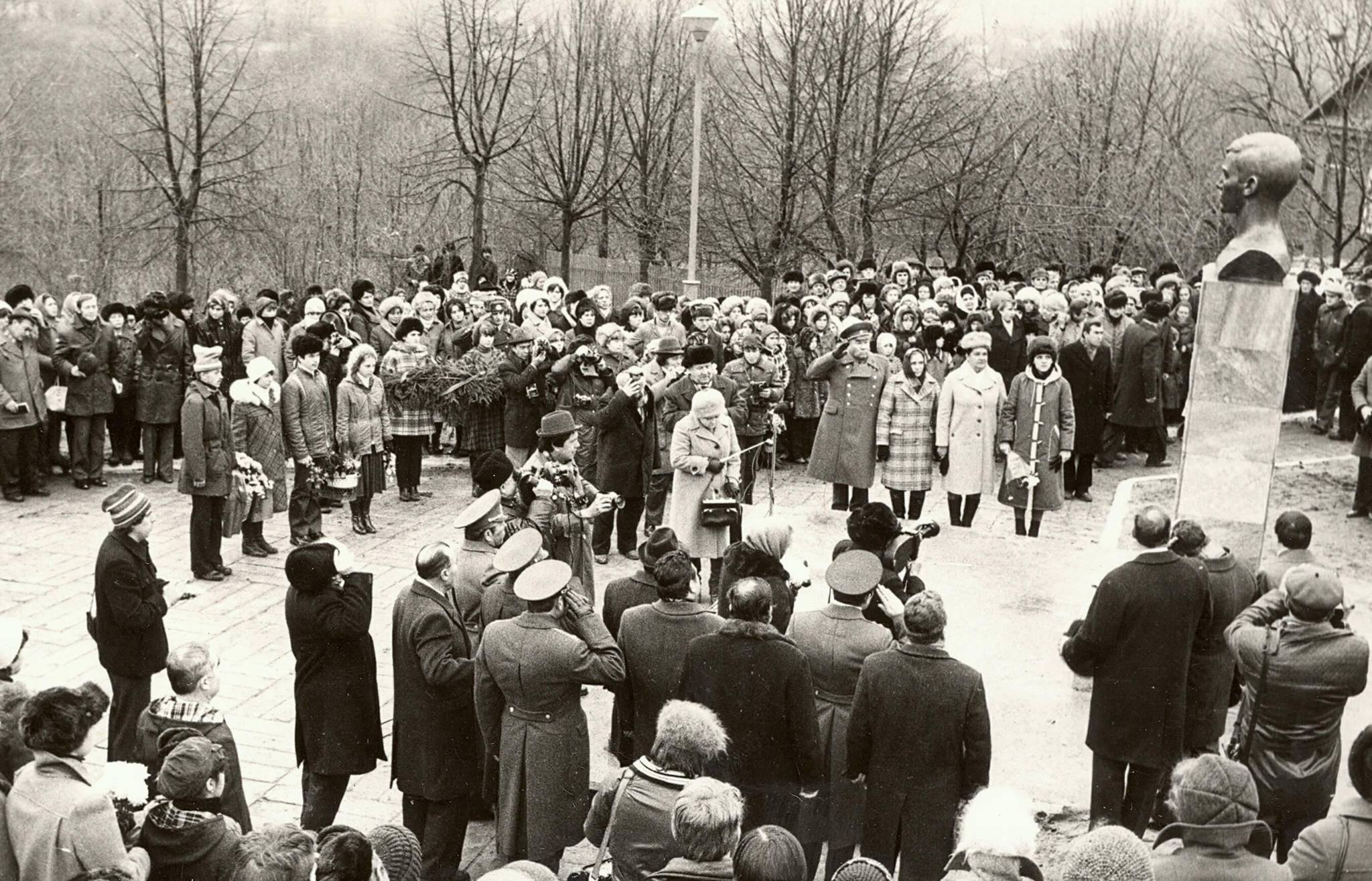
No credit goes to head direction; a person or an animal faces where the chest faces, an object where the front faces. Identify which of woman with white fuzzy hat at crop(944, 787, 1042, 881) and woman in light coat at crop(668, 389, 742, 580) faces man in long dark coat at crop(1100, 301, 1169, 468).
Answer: the woman with white fuzzy hat

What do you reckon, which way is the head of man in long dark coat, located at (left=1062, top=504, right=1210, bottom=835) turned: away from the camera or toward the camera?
away from the camera

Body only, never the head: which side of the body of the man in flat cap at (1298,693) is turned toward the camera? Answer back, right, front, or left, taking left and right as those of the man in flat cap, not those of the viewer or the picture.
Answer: back

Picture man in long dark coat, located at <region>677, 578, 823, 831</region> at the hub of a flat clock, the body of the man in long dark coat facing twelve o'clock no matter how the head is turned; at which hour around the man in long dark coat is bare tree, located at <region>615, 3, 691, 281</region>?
The bare tree is roughly at 12 o'clock from the man in long dark coat.

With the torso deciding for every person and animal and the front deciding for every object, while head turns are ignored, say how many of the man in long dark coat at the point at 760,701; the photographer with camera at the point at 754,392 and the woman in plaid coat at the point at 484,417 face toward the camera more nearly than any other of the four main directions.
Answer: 2

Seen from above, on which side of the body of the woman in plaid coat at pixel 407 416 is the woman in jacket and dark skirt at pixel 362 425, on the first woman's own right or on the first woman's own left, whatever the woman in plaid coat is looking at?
on the first woman's own right

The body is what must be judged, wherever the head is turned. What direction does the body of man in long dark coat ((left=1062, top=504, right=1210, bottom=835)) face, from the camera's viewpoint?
away from the camera

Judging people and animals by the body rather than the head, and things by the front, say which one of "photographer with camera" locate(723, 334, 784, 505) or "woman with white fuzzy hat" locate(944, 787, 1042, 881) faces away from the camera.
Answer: the woman with white fuzzy hat

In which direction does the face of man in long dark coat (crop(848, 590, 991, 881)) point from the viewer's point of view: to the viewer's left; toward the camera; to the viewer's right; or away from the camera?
away from the camera

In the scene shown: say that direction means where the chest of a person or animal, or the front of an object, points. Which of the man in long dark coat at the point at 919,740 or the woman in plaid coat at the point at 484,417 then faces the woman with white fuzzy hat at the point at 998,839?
the woman in plaid coat

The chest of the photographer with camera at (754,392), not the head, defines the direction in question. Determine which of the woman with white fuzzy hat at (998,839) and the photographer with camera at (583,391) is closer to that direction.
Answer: the woman with white fuzzy hat

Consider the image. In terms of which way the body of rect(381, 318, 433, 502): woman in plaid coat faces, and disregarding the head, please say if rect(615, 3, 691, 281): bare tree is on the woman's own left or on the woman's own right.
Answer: on the woman's own left

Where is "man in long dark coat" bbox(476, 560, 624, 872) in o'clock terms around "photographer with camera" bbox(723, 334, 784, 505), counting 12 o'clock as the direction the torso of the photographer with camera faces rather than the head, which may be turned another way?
The man in long dark coat is roughly at 12 o'clock from the photographer with camera.

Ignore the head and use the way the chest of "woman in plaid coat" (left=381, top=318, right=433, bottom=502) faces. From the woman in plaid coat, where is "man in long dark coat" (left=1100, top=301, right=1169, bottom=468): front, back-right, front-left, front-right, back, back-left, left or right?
front-left
